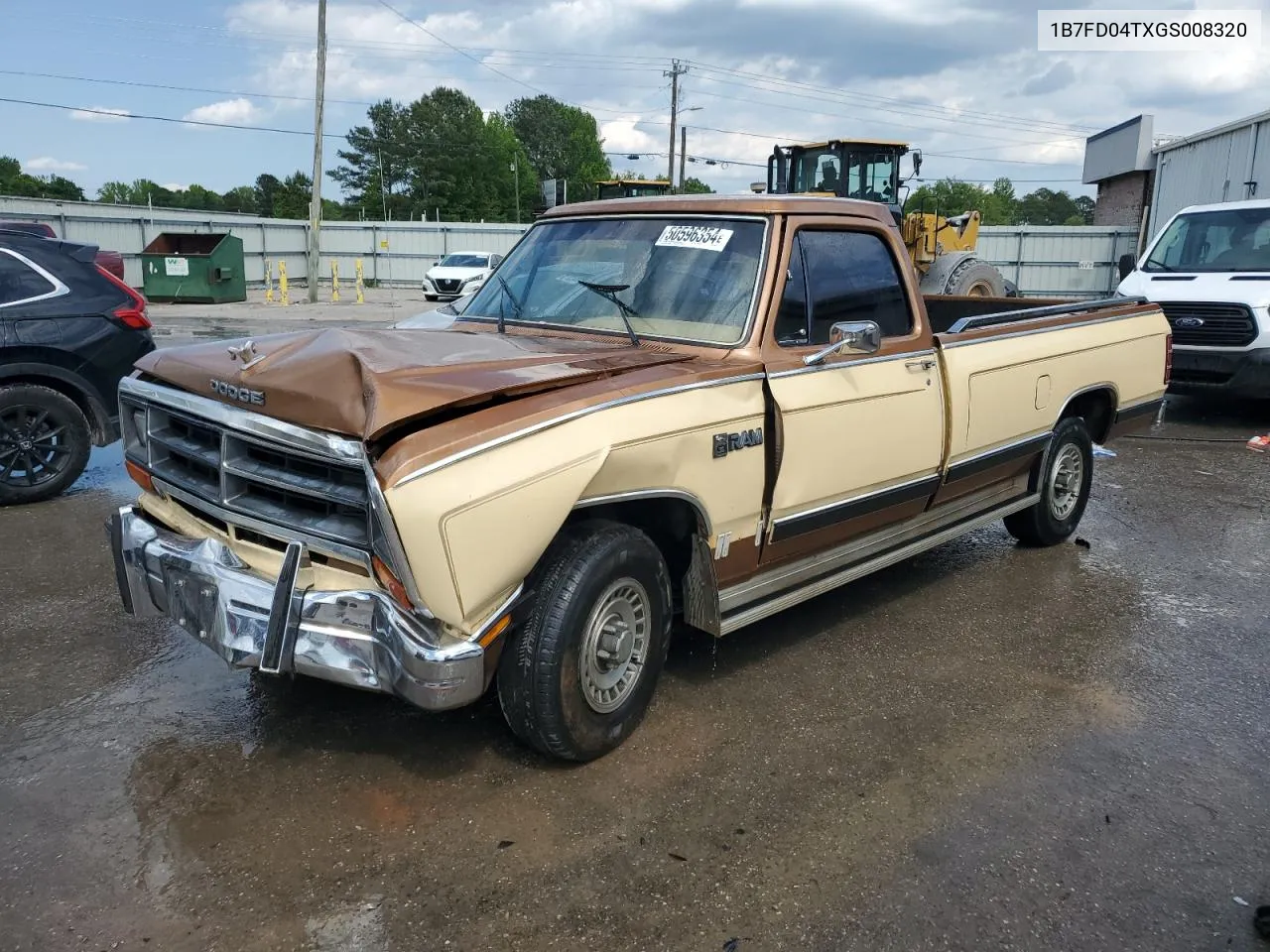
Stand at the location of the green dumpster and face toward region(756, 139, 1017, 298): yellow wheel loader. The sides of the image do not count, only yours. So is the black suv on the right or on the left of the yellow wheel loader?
right

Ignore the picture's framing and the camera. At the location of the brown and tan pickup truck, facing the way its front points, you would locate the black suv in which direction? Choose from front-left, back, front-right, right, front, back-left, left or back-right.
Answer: right

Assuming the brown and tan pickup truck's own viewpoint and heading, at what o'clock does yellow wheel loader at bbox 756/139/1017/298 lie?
The yellow wheel loader is roughly at 5 o'clock from the brown and tan pickup truck.

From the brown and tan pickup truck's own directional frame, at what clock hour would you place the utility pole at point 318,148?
The utility pole is roughly at 4 o'clock from the brown and tan pickup truck.

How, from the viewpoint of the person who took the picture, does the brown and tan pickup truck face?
facing the viewer and to the left of the viewer

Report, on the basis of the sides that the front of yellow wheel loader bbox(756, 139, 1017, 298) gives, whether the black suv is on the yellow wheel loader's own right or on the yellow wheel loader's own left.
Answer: on the yellow wheel loader's own right

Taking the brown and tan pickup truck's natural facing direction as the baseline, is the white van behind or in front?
behind
